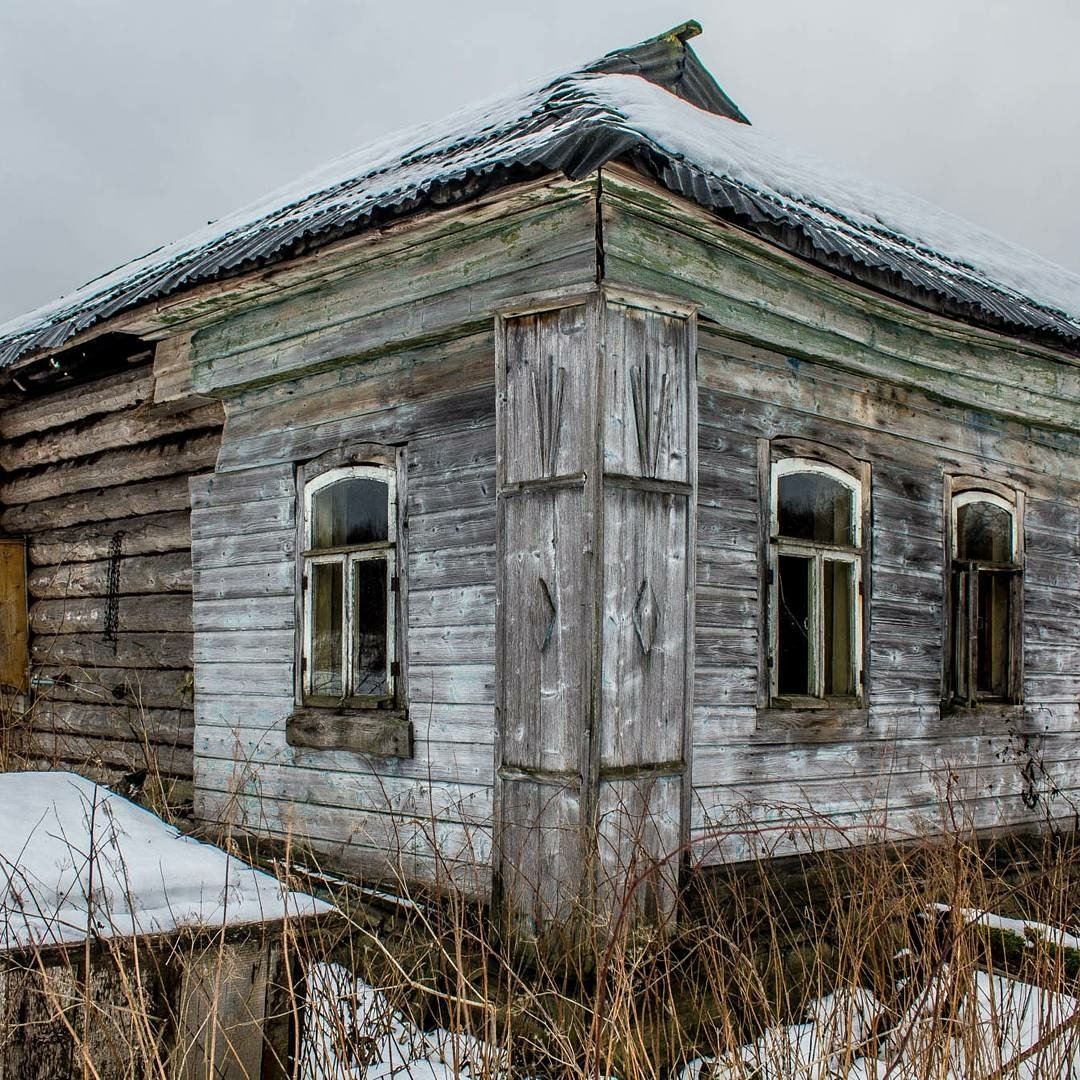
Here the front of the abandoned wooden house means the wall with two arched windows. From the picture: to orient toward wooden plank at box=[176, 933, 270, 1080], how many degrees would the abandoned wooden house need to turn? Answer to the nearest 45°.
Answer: approximately 45° to its right
